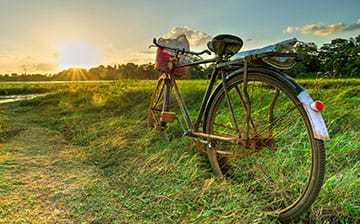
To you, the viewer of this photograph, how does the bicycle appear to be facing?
facing away from the viewer and to the left of the viewer
